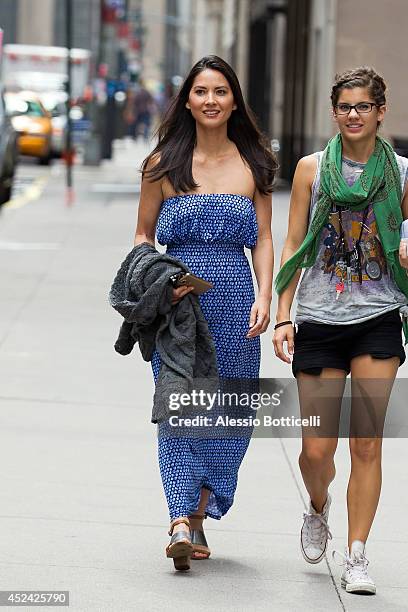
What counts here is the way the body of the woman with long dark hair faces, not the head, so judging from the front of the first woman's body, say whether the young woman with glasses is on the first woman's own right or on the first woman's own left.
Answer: on the first woman's own left

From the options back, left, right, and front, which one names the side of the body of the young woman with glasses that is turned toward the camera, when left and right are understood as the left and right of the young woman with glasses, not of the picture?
front

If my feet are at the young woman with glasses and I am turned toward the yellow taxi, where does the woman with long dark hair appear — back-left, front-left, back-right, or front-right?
front-left

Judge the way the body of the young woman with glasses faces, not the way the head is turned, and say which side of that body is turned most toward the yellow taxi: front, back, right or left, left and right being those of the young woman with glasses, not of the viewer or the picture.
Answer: back

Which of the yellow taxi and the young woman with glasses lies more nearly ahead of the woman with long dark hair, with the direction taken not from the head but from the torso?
the young woman with glasses

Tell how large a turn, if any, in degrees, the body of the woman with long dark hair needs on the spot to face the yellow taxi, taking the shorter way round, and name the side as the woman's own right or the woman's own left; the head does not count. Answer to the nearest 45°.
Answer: approximately 180°

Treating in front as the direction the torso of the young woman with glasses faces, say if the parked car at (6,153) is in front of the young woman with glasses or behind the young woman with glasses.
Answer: behind

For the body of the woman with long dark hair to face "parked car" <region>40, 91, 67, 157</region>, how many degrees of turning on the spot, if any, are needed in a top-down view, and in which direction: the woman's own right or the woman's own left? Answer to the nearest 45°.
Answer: approximately 180°

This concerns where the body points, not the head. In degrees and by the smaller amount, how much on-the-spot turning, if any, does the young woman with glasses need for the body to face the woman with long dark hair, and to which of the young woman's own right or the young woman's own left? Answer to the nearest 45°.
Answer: approximately 135° to the young woman's own right

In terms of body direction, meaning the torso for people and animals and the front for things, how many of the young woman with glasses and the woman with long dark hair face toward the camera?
2

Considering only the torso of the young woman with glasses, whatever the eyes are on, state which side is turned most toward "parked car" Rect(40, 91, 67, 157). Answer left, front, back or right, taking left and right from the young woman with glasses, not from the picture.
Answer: back
